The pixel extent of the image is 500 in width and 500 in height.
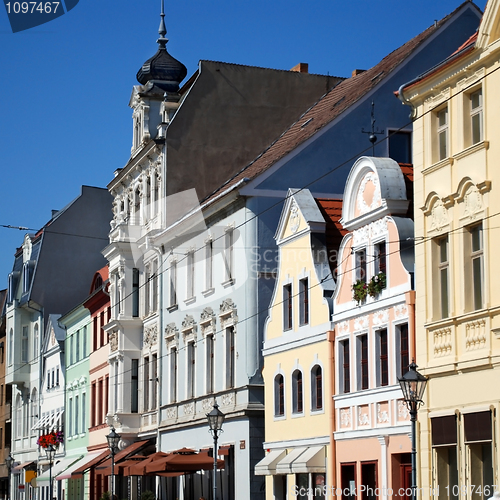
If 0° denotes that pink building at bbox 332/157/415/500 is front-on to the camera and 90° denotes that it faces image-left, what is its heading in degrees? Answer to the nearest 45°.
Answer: approximately 45°

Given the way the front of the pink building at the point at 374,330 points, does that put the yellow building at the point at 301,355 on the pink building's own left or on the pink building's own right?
on the pink building's own right

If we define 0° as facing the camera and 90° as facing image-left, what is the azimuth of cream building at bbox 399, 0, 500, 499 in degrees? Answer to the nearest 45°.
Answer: approximately 45°

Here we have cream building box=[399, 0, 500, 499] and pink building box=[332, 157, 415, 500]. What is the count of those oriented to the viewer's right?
0

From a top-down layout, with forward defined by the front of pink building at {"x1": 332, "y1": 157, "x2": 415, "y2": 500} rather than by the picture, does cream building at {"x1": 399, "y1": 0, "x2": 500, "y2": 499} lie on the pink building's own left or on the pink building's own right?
on the pink building's own left

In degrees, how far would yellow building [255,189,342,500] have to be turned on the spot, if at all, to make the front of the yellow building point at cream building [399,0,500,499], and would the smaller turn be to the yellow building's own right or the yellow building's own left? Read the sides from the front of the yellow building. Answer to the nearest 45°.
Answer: approximately 45° to the yellow building's own left

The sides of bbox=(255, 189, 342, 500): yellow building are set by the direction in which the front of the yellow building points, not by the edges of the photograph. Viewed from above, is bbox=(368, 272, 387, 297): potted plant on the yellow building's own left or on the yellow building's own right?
on the yellow building's own left

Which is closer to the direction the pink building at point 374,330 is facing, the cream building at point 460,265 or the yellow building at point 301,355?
the cream building
